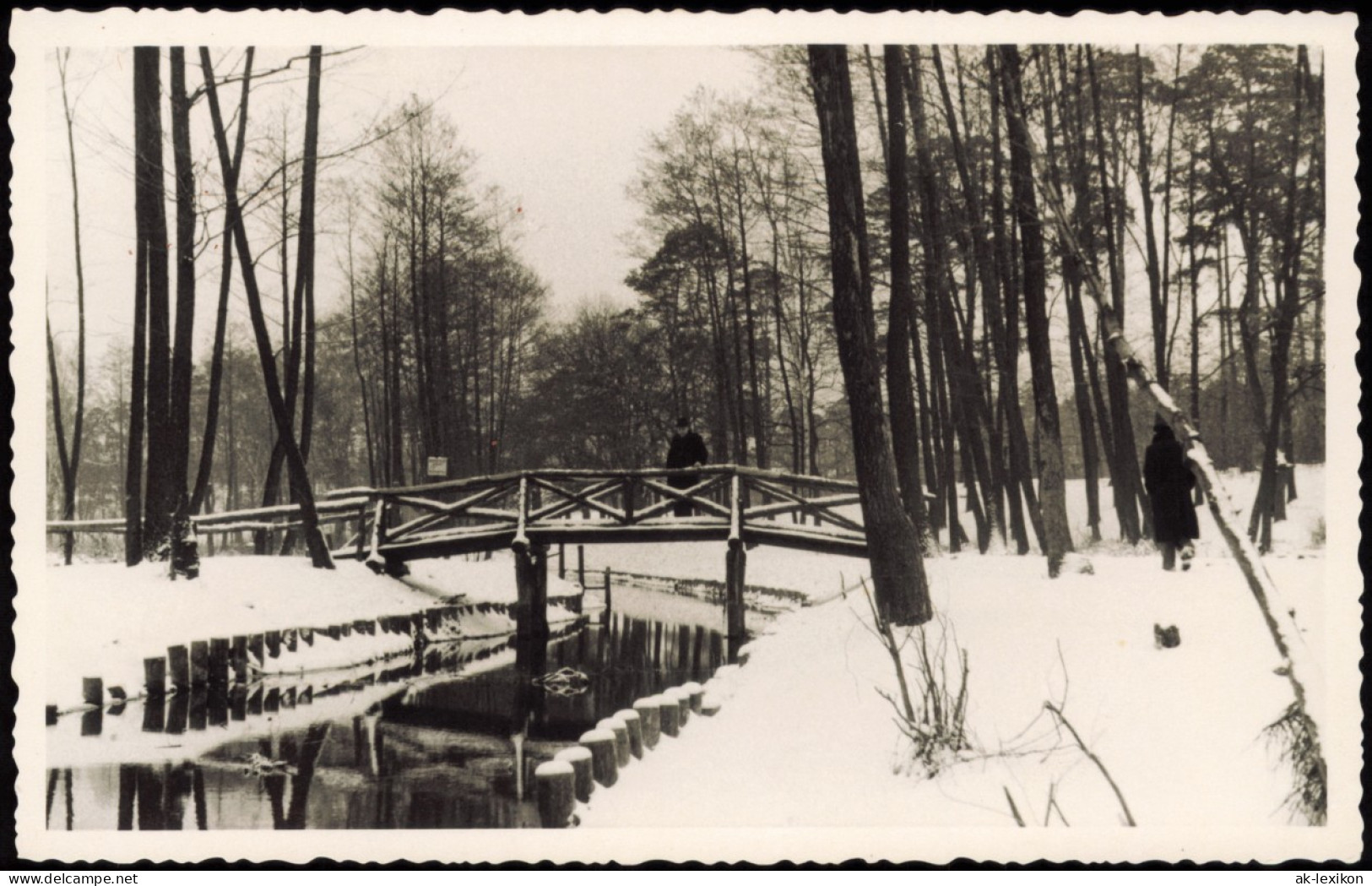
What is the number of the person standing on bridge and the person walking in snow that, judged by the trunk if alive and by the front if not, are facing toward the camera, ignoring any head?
1

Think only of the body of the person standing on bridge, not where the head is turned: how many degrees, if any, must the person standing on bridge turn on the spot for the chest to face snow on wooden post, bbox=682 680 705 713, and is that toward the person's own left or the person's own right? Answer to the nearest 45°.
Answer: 0° — they already face it

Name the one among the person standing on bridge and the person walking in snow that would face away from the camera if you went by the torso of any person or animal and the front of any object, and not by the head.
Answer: the person walking in snow

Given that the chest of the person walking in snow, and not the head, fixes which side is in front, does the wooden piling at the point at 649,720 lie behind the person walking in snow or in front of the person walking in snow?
behind

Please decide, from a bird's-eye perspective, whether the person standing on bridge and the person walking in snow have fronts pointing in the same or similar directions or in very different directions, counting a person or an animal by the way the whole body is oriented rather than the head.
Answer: very different directions

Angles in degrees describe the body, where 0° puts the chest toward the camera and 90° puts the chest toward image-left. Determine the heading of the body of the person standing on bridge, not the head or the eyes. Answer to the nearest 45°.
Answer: approximately 0°

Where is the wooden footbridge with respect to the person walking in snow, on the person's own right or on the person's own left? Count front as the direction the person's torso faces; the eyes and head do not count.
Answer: on the person's own left

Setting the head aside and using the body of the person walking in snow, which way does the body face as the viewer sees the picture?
away from the camera

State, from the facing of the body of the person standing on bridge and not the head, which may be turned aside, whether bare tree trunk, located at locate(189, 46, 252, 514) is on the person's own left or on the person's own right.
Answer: on the person's own right

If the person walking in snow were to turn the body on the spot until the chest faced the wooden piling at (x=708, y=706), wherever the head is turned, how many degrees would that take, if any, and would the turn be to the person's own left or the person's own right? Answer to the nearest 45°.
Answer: approximately 135° to the person's own left
